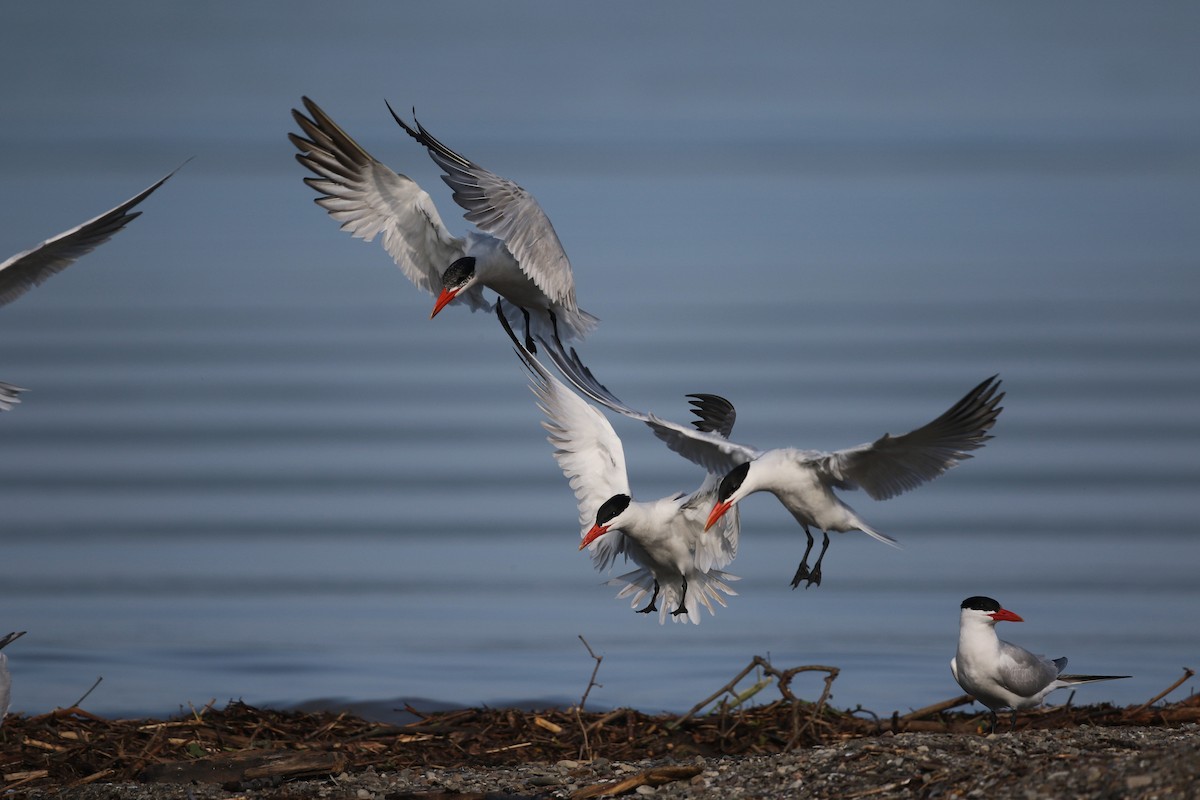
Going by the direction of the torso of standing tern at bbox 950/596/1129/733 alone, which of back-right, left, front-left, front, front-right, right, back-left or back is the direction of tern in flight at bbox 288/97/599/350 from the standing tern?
front-right

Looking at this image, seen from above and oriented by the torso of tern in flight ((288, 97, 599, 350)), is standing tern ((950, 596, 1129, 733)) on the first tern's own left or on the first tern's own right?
on the first tern's own left

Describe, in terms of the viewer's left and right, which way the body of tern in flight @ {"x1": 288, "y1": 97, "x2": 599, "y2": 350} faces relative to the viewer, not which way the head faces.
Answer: facing the viewer and to the left of the viewer

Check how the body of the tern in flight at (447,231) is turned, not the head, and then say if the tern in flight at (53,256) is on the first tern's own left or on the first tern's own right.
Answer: on the first tern's own right

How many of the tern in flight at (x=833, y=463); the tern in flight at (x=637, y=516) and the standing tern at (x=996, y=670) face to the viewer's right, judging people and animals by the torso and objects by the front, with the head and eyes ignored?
0

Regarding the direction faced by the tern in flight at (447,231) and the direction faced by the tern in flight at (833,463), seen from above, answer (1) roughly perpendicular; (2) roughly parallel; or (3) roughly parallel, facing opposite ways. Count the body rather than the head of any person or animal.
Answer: roughly parallel

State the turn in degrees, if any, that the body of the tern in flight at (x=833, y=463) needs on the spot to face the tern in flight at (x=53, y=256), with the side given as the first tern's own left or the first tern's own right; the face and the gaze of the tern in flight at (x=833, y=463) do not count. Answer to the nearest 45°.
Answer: approximately 45° to the first tern's own right

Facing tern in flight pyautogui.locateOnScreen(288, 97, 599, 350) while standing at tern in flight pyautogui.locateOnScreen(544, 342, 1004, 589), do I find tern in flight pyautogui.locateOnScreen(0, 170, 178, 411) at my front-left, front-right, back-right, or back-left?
front-left

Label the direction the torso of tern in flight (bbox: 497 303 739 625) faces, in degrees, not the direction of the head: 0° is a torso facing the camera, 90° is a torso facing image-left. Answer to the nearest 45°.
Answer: approximately 45°
